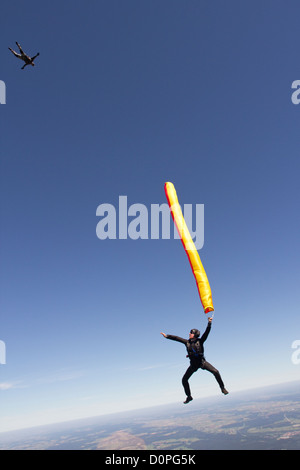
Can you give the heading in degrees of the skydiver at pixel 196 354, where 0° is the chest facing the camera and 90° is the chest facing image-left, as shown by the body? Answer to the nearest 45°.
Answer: approximately 45°
